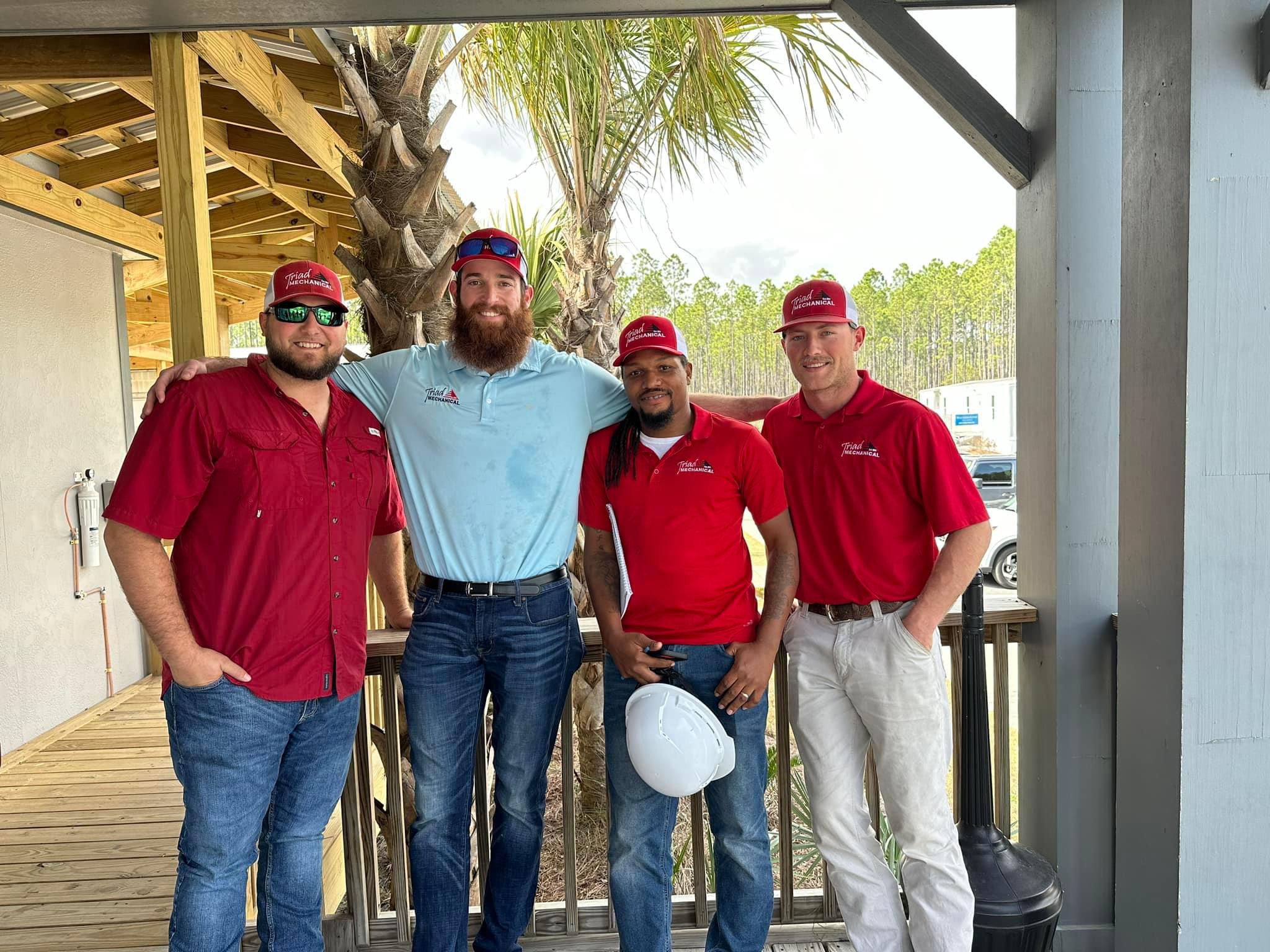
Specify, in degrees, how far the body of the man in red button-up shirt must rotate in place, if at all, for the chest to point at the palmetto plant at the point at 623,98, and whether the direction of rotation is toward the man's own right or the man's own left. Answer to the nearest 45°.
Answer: approximately 90° to the man's own left

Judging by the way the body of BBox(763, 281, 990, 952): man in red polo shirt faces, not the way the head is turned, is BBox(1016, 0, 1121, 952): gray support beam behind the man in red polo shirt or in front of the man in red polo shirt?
behind

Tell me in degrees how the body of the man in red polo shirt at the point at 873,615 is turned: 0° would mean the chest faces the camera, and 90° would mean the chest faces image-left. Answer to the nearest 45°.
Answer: approximately 45°

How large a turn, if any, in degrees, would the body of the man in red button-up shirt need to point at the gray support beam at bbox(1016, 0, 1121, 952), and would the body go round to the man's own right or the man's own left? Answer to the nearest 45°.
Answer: approximately 45° to the man's own left

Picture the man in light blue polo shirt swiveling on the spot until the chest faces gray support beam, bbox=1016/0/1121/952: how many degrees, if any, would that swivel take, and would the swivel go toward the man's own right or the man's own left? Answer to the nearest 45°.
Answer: approximately 90° to the man's own left

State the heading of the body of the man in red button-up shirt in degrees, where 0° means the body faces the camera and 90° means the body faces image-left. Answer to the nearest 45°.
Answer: approximately 315°

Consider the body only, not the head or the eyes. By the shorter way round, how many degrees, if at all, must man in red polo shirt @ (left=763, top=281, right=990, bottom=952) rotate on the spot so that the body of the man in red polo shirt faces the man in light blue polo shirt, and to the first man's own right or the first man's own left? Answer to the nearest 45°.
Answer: approximately 45° to the first man's own right
